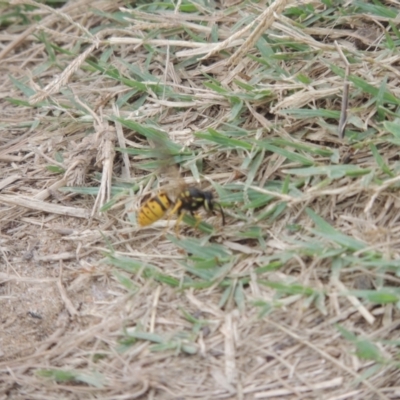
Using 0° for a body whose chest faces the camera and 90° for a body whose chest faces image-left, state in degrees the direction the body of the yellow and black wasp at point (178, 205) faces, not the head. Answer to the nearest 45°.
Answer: approximately 270°
